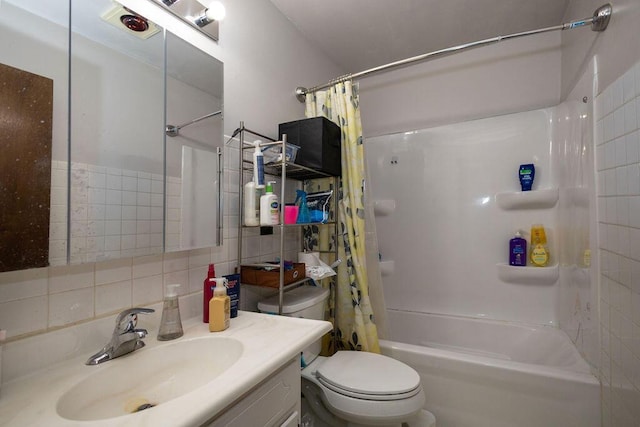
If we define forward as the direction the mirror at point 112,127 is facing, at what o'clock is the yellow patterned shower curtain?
The yellow patterned shower curtain is roughly at 10 o'clock from the mirror.

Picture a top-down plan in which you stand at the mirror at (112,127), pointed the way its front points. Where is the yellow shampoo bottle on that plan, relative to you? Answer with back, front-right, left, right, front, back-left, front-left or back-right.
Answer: front-left

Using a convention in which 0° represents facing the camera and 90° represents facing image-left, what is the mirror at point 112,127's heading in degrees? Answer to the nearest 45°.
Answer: approximately 315°

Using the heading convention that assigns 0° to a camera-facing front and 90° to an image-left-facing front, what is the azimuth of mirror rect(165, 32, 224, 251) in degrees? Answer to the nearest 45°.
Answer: approximately 315°
